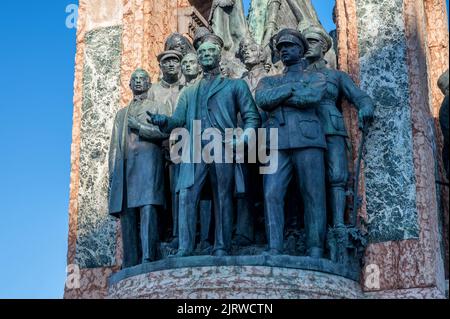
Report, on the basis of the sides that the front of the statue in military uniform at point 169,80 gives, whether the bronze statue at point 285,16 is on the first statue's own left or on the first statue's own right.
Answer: on the first statue's own left

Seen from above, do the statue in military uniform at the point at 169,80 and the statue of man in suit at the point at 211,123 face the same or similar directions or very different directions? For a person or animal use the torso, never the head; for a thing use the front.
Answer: same or similar directions

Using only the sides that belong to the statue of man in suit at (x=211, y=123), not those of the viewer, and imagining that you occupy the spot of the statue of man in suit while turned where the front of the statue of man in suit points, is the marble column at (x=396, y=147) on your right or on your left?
on your left

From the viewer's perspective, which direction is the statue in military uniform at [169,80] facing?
toward the camera

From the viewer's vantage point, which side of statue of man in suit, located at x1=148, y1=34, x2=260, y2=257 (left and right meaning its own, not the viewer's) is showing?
front

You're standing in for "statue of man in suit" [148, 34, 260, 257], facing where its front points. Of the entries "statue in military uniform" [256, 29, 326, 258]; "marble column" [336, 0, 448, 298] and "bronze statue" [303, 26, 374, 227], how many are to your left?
3

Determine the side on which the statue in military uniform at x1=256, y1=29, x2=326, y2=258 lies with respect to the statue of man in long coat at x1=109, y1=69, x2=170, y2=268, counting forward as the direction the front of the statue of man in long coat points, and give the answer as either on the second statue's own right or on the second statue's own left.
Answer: on the second statue's own left

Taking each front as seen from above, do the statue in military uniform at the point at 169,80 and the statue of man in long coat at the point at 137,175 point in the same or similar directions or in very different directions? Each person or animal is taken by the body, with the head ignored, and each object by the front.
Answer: same or similar directions

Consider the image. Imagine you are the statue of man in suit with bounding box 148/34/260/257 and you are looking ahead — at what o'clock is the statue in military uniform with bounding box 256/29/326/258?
The statue in military uniform is roughly at 9 o'clock from the statue of man in suit.
